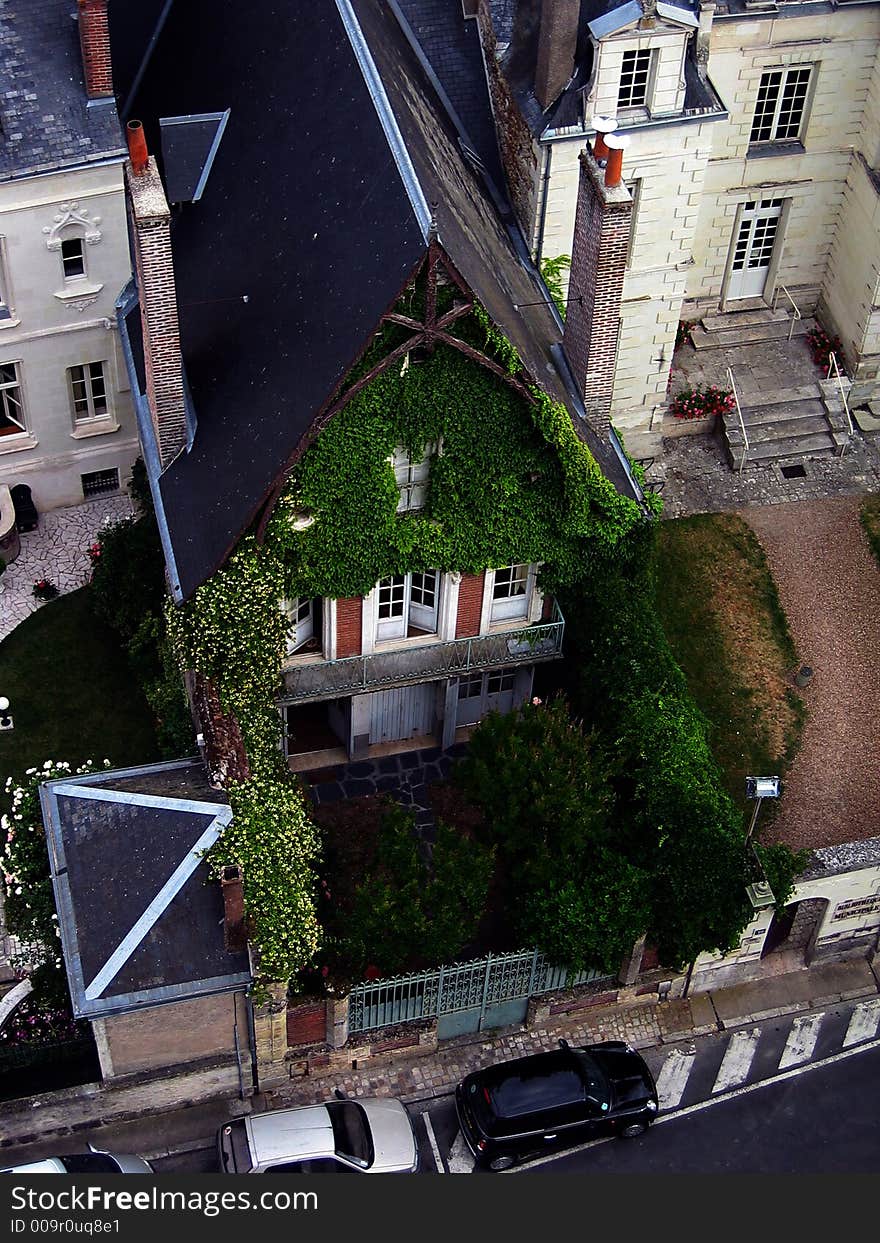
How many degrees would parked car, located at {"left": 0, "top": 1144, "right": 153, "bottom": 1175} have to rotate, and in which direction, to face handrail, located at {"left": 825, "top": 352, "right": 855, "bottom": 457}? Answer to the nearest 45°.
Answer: approximately 45° to its left

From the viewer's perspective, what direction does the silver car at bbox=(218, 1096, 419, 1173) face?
to the viewer's right

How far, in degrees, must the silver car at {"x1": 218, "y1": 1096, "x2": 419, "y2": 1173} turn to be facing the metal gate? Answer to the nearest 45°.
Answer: approximately 45° to its left

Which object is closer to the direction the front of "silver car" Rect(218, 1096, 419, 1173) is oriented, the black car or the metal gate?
the black car

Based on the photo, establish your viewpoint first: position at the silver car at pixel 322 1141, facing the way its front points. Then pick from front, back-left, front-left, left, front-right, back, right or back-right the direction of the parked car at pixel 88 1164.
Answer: back

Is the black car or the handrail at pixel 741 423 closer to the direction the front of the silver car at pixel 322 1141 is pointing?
the black car

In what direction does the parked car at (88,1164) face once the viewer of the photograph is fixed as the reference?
facing to the right of the viewer
